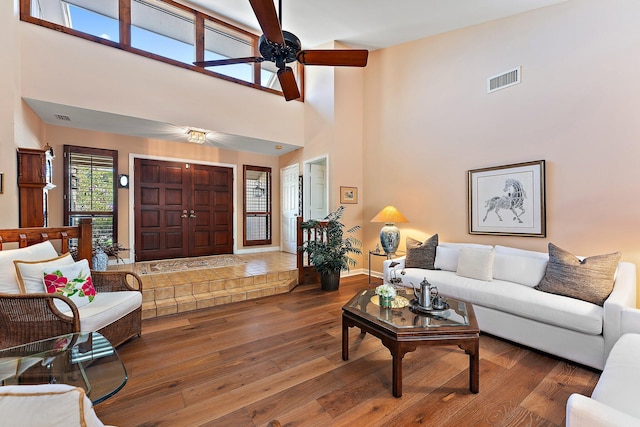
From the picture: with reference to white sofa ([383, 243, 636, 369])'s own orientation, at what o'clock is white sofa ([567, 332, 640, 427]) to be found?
white sofa ([567, 332, 640, 427]) is roughly at 10 o'clock from white sofa ([383, 243, 636, 369]).

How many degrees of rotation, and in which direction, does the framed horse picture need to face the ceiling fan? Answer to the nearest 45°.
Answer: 0° — it already faces it

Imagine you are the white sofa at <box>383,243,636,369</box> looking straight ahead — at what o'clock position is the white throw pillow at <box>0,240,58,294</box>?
The white throw pillow is roughly at 12 o'clock from the white sofa.

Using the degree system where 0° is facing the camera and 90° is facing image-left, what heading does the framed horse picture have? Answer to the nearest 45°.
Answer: approximately 45°

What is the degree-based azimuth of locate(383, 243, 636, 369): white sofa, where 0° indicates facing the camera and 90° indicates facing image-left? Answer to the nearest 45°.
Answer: approximately 45°

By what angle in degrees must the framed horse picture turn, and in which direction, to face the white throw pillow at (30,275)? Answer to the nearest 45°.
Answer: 0° — it already faces it

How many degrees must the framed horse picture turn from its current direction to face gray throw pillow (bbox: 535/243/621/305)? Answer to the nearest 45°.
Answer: approximately 90° to its left

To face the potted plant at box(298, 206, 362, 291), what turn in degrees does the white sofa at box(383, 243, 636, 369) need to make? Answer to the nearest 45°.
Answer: approximately 45° to its right
